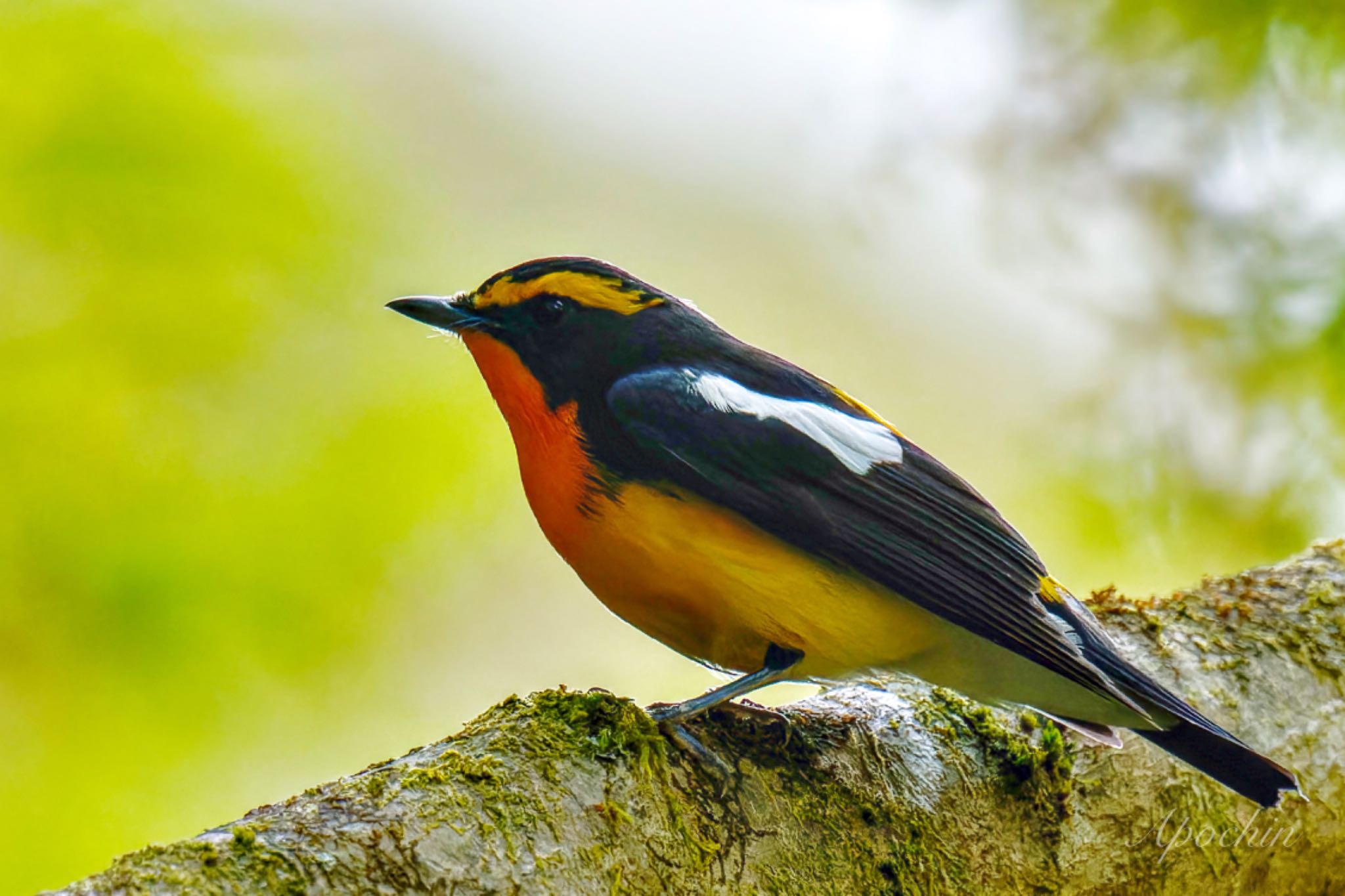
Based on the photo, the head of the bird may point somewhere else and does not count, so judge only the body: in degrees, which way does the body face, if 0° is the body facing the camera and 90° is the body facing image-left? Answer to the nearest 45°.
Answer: approximately 90°
